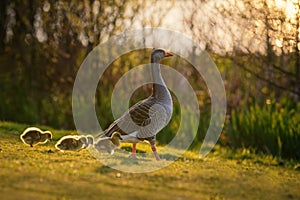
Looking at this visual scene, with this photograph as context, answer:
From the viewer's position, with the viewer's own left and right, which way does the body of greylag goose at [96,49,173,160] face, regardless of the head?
facing to the right of the viewer

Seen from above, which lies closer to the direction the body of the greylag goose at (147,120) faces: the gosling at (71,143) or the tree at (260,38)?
the tree
